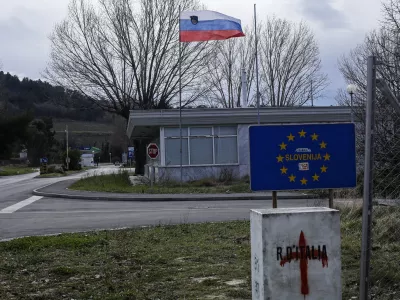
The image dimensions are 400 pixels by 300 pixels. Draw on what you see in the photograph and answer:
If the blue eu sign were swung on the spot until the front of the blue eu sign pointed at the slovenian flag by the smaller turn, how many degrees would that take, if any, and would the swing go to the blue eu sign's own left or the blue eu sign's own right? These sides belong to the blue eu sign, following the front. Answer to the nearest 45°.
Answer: approximately 180°

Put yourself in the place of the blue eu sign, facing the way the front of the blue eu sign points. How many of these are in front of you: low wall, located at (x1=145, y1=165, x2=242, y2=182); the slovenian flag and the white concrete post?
1

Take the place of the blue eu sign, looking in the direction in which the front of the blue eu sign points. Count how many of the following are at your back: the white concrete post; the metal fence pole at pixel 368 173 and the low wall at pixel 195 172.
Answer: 1

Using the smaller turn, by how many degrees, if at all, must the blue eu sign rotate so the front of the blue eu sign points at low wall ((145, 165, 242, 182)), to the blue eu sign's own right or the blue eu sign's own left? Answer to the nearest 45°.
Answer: approximately 180°

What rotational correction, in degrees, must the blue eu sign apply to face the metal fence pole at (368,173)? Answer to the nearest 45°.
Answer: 0° — it already faces it

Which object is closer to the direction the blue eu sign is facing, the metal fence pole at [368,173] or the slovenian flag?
the metal fence pole

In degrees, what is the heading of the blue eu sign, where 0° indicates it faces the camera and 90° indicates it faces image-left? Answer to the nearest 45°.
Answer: approximately 0°

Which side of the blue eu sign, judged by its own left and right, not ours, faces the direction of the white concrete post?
front

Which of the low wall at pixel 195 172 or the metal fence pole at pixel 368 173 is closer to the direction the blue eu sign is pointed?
the metal fence pole

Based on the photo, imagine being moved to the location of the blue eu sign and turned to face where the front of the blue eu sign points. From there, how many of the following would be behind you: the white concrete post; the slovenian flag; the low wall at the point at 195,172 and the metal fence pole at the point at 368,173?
2

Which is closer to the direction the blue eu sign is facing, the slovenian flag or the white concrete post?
the white concrete post
